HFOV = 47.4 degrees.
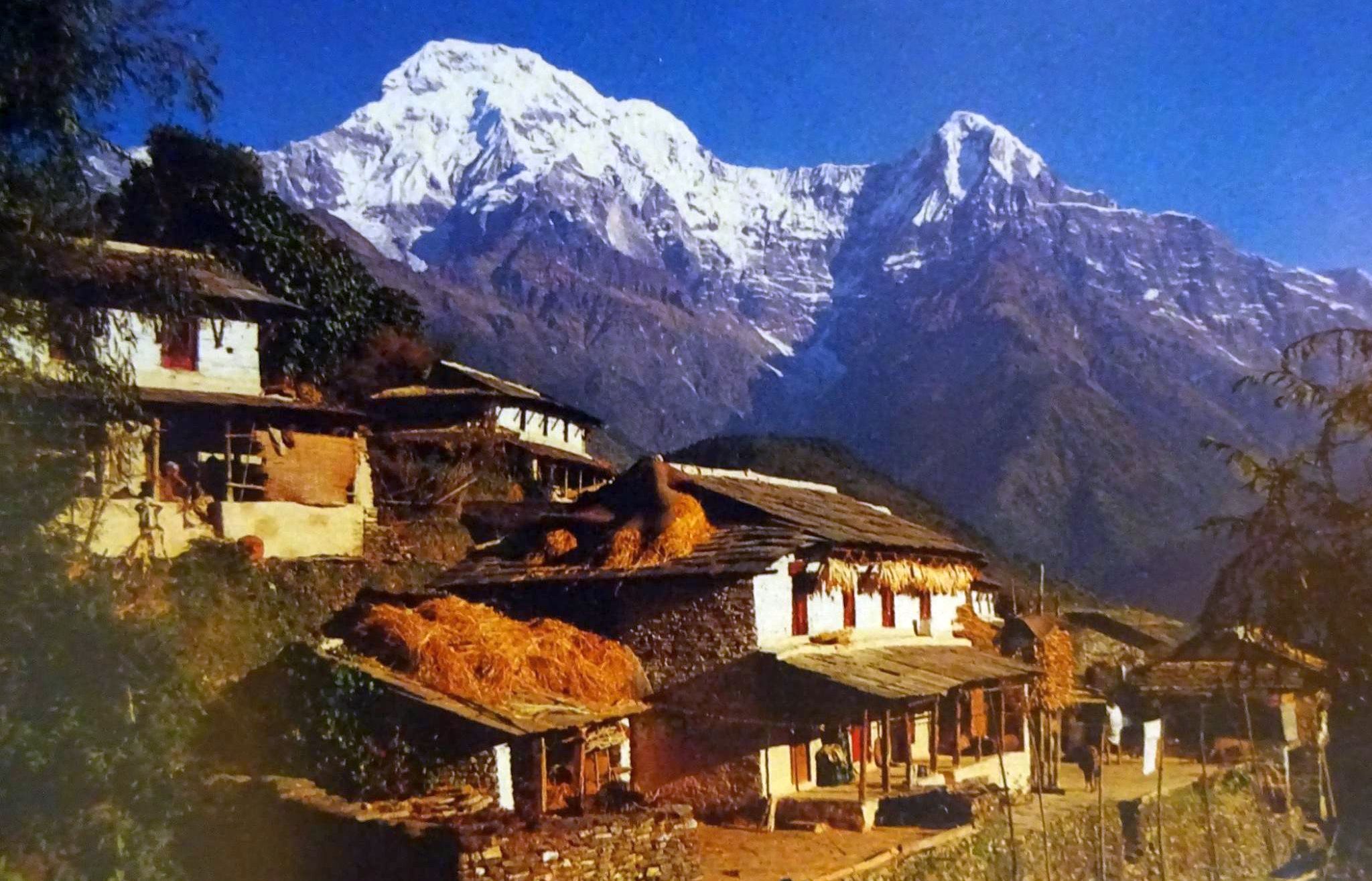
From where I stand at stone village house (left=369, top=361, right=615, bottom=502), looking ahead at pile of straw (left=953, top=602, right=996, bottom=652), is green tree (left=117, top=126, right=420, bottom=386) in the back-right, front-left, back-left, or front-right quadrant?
back-right

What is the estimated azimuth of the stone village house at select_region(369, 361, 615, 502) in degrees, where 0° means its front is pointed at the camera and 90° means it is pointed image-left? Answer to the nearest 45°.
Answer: approximately 315°

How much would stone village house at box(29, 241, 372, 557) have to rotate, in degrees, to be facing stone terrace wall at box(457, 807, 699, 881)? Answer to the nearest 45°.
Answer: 0° — it already faces it

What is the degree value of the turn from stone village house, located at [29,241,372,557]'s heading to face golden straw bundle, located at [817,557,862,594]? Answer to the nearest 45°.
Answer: approximately 45° to its left

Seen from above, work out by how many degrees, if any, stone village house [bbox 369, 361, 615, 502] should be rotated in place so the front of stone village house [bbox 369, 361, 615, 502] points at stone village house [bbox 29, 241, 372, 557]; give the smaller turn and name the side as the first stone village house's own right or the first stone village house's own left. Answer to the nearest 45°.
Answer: approximately 90° to the first stone village house's own right

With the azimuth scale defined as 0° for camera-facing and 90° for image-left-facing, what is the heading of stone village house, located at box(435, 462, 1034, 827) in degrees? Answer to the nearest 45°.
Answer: approximately 315°

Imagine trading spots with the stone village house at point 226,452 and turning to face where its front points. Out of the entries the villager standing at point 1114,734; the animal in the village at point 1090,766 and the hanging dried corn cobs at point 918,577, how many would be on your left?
3

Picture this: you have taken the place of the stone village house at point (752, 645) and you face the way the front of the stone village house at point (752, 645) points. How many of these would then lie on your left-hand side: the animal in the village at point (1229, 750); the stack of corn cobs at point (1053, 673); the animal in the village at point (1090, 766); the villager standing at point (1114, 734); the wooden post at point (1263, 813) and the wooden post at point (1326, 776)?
6

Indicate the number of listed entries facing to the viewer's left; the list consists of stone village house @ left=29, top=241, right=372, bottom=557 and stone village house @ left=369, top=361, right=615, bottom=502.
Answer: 0

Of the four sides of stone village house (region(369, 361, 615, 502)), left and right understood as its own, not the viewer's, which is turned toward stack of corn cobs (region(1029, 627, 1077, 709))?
front
